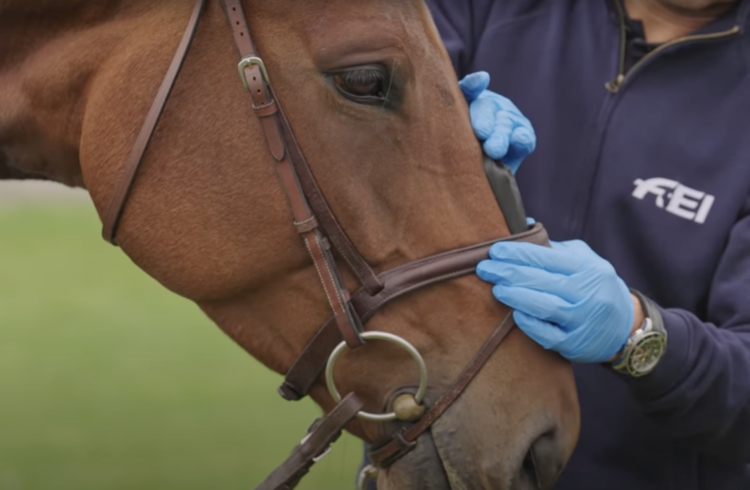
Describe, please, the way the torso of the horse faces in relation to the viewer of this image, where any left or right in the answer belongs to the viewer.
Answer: facing to the right of the viewer

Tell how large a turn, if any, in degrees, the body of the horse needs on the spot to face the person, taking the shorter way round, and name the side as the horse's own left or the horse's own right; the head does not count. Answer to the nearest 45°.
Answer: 0° — it already faces them
